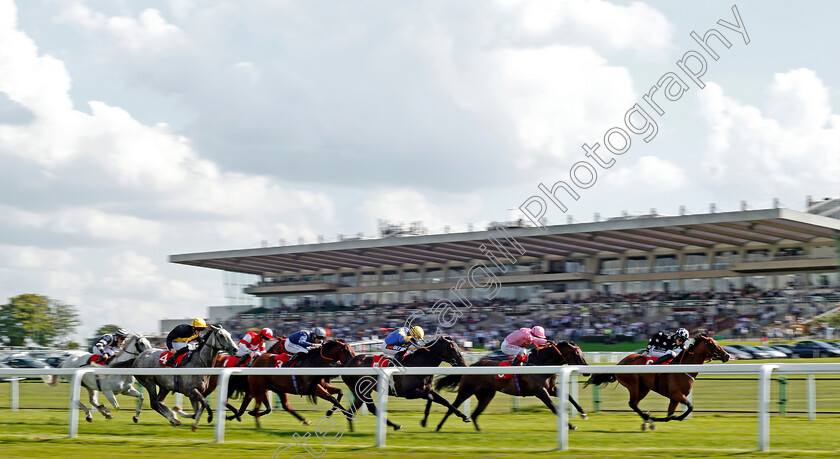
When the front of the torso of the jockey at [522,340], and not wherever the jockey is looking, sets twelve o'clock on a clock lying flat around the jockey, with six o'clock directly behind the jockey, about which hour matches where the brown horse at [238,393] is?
The brown horse is roughly at 5 o'clock from the jockey.

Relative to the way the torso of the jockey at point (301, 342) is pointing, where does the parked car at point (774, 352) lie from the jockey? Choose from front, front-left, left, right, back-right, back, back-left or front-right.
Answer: front-left

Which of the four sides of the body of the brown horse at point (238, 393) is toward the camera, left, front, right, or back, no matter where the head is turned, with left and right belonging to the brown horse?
right

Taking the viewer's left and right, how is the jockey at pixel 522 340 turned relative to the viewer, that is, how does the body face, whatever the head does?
facing to the right of the viewer

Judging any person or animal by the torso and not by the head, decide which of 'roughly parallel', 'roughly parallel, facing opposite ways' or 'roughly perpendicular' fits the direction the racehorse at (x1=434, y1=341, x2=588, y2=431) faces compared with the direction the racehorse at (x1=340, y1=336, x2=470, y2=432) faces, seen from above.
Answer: roughly parallel

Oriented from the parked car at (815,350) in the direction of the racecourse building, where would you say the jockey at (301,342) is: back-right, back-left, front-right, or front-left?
back-left

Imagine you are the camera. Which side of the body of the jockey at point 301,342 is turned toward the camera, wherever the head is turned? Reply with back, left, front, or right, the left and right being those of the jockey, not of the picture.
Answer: right

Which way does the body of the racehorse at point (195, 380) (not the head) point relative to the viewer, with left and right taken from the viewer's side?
facing to the right of the viewer

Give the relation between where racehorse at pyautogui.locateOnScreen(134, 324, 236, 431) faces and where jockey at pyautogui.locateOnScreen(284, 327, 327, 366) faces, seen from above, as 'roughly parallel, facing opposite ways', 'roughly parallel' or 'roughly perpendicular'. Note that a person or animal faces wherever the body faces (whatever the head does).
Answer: roughly parallel

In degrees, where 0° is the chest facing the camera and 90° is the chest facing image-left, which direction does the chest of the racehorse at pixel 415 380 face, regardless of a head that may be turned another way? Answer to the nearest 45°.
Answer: approximately 270°

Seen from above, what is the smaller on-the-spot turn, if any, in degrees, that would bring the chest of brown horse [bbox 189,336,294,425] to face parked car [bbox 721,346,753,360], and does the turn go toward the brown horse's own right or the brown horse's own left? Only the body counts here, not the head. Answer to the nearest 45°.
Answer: approximately 45° to the brown horse's own left

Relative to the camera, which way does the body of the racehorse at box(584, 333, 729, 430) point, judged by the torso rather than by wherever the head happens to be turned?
to the viewer's right

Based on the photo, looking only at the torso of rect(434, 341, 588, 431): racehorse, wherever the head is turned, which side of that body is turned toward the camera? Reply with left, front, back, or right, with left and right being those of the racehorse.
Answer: right

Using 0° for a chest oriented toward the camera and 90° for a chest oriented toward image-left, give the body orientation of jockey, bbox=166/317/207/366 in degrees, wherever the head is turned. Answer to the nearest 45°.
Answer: approximately 270°
